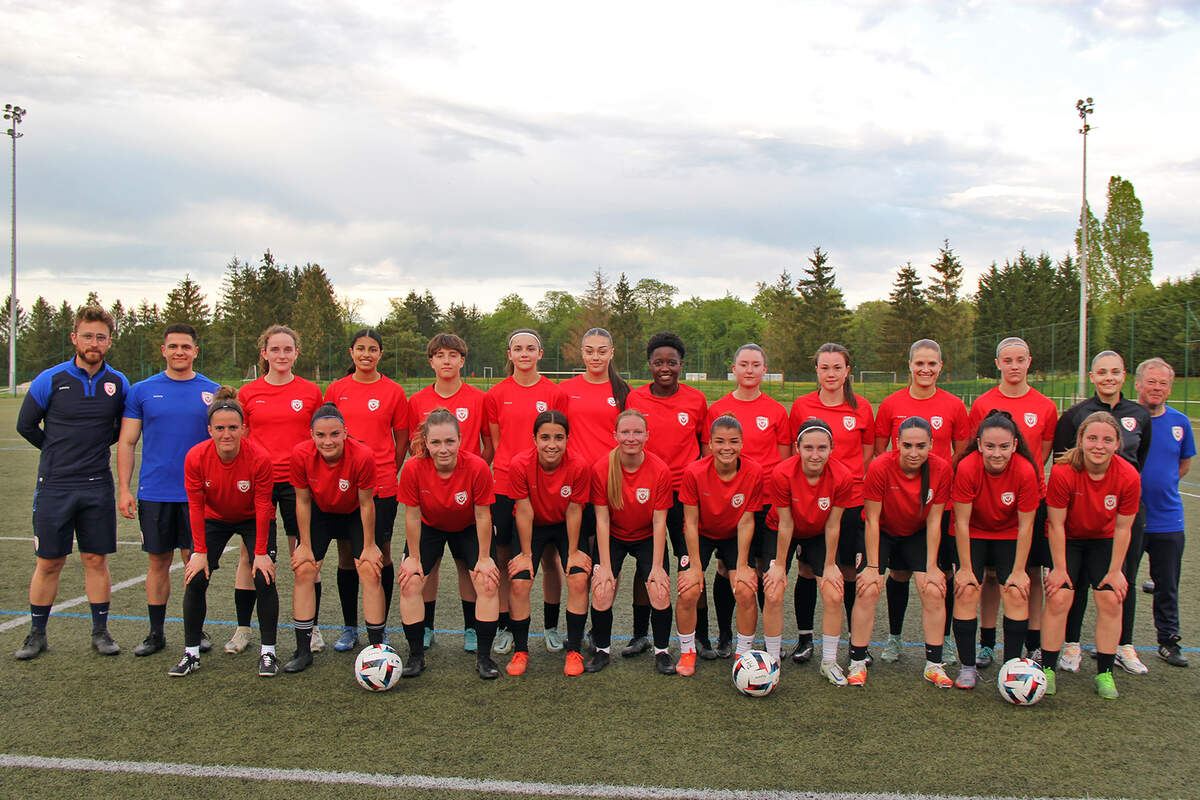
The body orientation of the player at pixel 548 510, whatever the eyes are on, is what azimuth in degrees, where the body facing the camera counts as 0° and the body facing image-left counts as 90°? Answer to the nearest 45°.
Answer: approximately 0°

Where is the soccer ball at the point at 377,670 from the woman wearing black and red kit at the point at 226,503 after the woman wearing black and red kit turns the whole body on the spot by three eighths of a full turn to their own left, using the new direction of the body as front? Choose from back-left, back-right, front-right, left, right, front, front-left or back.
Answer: right

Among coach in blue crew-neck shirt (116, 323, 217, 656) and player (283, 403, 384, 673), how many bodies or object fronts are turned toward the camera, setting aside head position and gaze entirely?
2

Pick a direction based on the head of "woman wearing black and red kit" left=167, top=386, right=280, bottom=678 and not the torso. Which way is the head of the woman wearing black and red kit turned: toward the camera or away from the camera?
toward the camera

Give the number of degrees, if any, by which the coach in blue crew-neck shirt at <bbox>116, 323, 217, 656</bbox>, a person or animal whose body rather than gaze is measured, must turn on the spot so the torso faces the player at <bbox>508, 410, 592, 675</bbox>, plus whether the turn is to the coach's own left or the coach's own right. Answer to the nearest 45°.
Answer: approximately 45° to the coach's own left

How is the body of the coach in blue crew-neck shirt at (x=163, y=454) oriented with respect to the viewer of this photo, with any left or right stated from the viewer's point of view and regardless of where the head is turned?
facing the viewer

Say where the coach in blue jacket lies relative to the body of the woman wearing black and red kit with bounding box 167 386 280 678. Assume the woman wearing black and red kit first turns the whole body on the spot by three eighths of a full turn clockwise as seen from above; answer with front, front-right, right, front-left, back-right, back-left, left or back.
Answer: front

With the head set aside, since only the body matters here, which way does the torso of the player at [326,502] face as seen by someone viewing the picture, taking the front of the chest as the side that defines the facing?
toward the camera

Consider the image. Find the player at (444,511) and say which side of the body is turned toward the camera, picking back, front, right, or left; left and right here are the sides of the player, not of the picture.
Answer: front

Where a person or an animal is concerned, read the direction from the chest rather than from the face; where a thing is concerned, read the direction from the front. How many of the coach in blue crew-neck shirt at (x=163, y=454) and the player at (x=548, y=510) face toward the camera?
2

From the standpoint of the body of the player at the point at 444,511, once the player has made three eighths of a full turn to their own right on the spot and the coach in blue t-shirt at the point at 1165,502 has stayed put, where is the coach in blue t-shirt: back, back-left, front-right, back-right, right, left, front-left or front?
back-right

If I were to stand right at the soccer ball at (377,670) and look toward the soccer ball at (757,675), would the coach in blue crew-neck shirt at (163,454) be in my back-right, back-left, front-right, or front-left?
back-left

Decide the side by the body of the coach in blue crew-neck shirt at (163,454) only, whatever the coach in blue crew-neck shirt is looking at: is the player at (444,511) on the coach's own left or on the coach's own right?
on the coach's own left

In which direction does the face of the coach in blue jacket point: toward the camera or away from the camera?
toward the camera

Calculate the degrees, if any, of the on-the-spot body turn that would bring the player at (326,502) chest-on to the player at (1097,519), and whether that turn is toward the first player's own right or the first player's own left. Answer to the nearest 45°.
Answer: approximately 90° to the first player's own left
